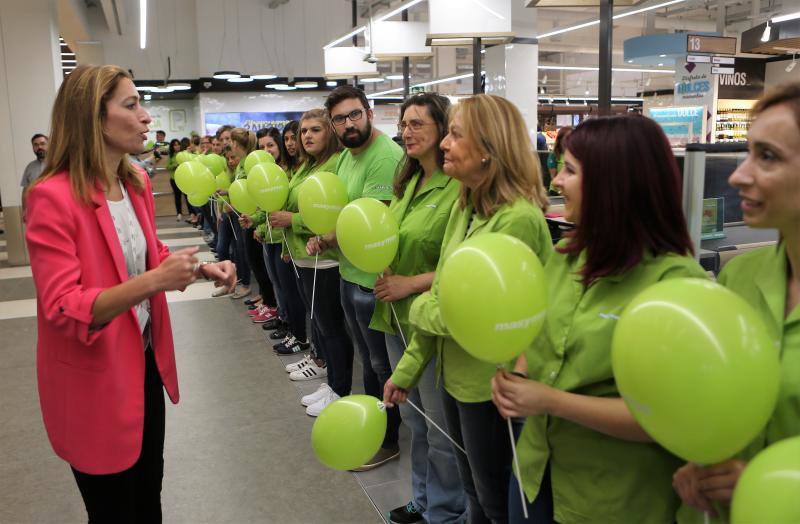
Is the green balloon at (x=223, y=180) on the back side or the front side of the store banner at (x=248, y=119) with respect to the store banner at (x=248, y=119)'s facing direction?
on the front side

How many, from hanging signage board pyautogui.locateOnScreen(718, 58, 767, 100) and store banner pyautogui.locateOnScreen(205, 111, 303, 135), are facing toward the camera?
2

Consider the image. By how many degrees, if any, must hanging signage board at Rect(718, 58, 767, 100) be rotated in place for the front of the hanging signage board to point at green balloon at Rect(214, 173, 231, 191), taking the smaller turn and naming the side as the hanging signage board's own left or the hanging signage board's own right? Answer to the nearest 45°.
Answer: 0° — it already faces it

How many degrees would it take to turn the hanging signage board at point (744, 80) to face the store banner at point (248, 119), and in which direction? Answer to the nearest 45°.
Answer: approximately 90° to its right

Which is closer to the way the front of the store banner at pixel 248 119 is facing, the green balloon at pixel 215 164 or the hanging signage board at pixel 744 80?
the green balloon

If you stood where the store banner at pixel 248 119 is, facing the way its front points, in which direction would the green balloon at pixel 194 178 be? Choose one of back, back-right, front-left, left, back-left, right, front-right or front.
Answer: front

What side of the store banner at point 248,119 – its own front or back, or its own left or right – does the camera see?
front

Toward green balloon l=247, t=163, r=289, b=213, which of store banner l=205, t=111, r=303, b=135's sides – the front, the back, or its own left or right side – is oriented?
front

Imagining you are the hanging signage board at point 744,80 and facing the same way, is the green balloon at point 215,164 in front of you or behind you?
in front

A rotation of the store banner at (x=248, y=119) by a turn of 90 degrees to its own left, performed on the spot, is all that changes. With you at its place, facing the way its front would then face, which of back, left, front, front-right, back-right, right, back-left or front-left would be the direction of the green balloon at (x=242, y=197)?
right

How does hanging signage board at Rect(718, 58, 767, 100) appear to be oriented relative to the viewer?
toward the camera
